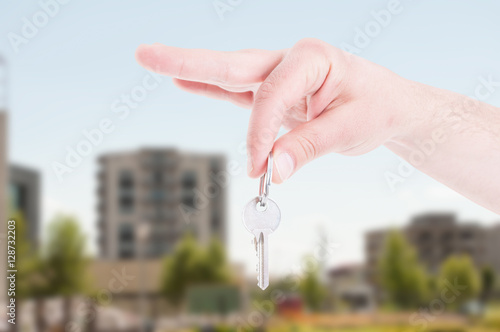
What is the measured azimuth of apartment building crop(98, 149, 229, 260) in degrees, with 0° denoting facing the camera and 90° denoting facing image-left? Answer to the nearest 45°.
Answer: approximately 0°

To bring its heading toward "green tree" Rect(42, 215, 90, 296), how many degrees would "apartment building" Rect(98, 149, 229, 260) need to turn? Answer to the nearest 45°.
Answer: approximately 45° to its right

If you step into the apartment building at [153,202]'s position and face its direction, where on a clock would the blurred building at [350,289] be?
The blurred building is roughly at 10 o'clock from the apartment building.

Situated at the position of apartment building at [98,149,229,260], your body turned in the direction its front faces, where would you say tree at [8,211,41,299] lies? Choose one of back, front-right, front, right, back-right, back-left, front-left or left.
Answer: front-right

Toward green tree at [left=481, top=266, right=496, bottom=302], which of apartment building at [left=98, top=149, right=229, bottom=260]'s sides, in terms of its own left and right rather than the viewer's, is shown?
left

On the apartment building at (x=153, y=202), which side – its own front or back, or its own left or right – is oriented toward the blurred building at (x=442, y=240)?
left
